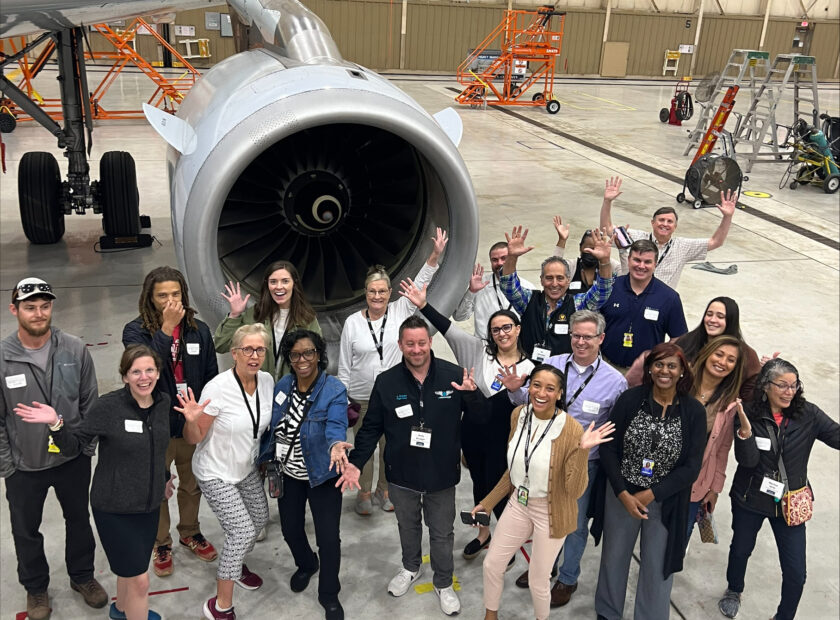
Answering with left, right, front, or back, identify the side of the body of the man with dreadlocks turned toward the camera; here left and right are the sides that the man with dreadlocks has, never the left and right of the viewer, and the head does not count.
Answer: front

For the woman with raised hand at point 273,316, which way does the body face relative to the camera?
toward the camera

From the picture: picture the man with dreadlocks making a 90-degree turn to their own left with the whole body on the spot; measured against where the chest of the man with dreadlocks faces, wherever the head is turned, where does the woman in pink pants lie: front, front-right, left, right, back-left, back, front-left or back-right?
front-right

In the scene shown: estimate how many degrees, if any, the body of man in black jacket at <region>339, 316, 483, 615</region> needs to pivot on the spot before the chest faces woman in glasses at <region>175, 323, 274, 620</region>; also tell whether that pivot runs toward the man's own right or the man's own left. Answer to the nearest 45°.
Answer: approximately 90° to the man's own right

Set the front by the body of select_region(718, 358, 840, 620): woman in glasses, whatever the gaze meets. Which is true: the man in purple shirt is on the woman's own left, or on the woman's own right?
on the woman's own right

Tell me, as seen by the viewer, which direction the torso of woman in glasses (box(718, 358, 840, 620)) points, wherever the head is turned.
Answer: toward the camera

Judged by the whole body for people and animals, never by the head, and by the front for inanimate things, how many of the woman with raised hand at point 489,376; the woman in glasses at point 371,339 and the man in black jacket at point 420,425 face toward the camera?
3

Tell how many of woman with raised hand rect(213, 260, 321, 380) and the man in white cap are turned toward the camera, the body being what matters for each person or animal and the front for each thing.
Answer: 2
